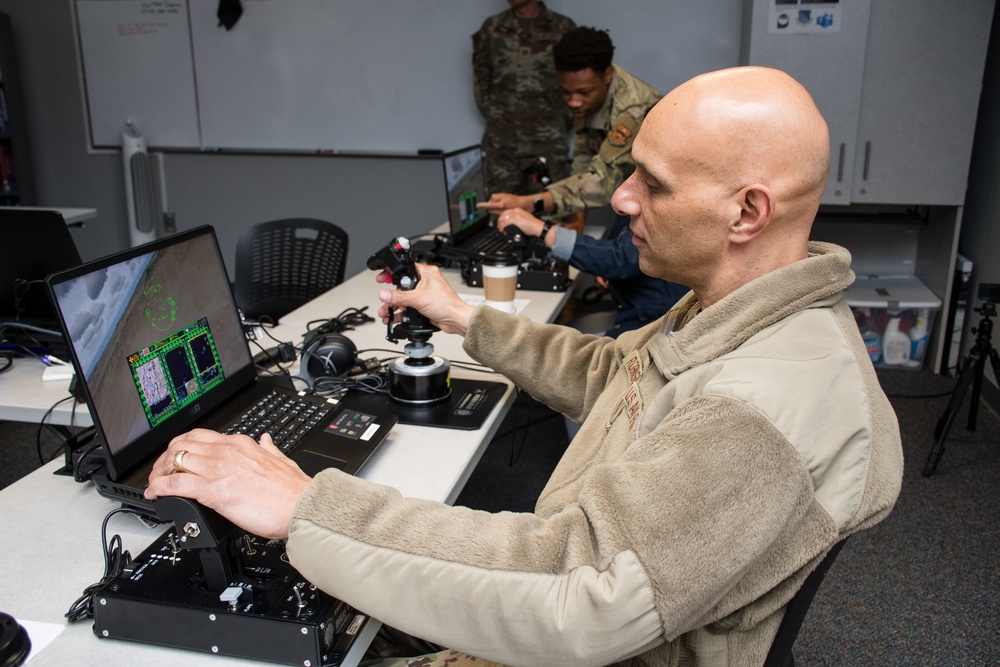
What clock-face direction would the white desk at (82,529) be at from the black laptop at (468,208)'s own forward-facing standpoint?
The white desk is roughly at 2 o'clock from the black laptop.

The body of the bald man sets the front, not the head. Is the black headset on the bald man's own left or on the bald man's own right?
on the bald man's own right

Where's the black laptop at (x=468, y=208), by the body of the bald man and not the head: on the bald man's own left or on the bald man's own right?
on the bald man's own right

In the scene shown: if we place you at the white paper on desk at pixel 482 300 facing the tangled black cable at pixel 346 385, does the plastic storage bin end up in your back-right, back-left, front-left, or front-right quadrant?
back-left

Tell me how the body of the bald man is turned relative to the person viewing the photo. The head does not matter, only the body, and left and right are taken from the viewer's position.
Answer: facing to the left of the viewer

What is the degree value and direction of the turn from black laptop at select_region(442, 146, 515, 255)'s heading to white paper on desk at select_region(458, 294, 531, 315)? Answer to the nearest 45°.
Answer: approximately 45° to its right

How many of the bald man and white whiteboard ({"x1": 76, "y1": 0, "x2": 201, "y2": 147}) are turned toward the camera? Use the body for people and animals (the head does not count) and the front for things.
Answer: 1

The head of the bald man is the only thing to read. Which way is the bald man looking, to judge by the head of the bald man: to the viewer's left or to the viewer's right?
to the viewer's left
